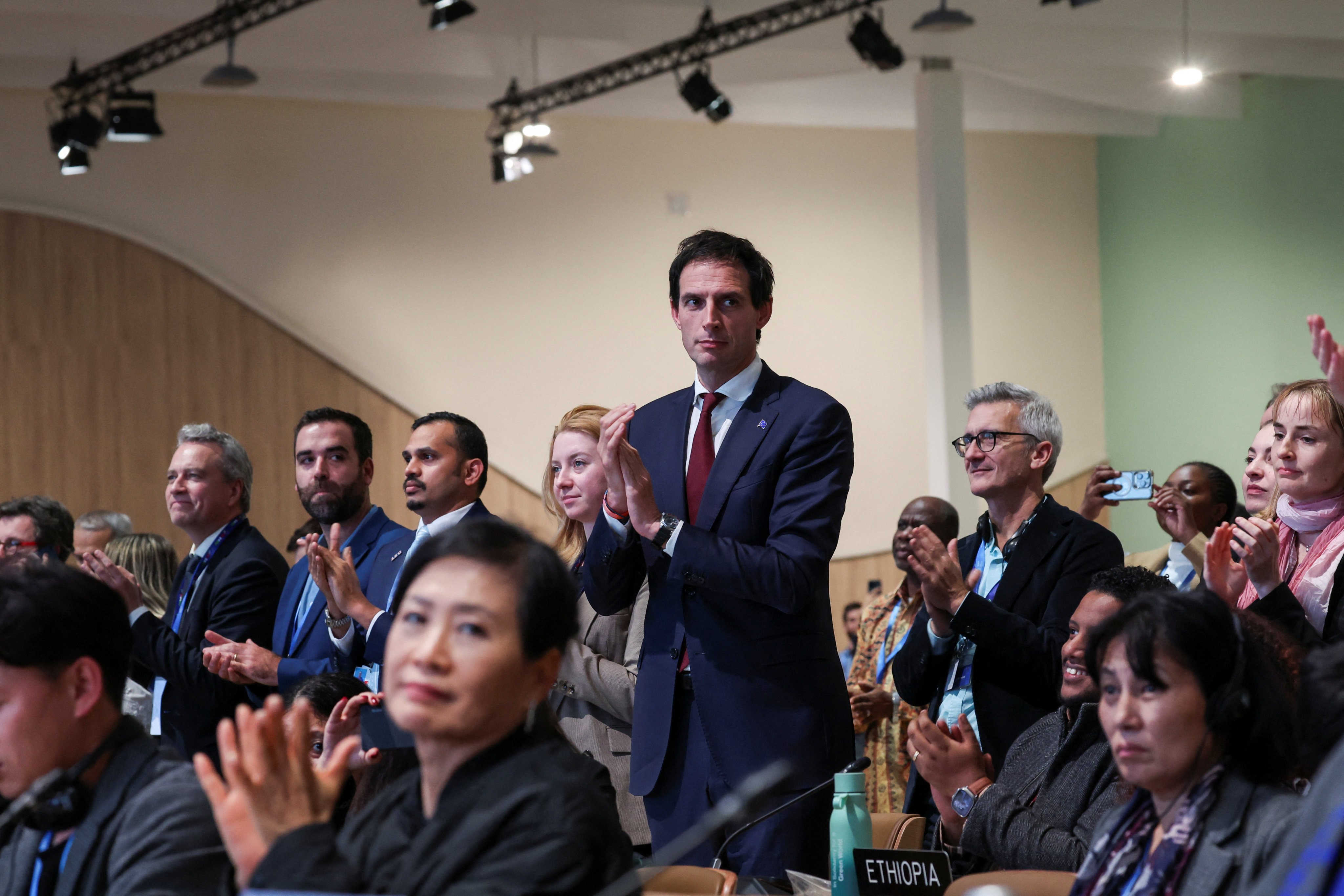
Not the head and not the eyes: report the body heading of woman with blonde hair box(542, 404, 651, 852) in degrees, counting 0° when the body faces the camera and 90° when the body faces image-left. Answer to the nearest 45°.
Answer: approximately 45°

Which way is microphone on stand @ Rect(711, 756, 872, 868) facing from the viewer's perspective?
to the viewer's right
